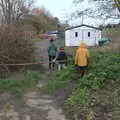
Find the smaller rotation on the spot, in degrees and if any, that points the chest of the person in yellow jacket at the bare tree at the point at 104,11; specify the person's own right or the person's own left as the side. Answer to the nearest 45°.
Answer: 0° — they already face it

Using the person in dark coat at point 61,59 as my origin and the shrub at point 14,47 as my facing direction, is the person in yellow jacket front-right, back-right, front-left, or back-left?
back-left

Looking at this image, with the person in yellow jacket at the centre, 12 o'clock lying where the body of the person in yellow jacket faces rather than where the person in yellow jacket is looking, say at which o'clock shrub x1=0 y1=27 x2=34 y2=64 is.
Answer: The shrub is roughly at 10 o'clock from the person in yellow jacket.

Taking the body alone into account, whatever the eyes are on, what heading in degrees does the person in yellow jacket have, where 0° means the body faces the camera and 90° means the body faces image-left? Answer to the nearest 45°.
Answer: approximately 180°

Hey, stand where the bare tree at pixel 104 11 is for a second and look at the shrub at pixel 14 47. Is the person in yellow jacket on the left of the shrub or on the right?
left

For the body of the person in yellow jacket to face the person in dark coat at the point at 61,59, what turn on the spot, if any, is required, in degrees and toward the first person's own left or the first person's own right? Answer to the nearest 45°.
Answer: approximately 45° to the first person's own left
